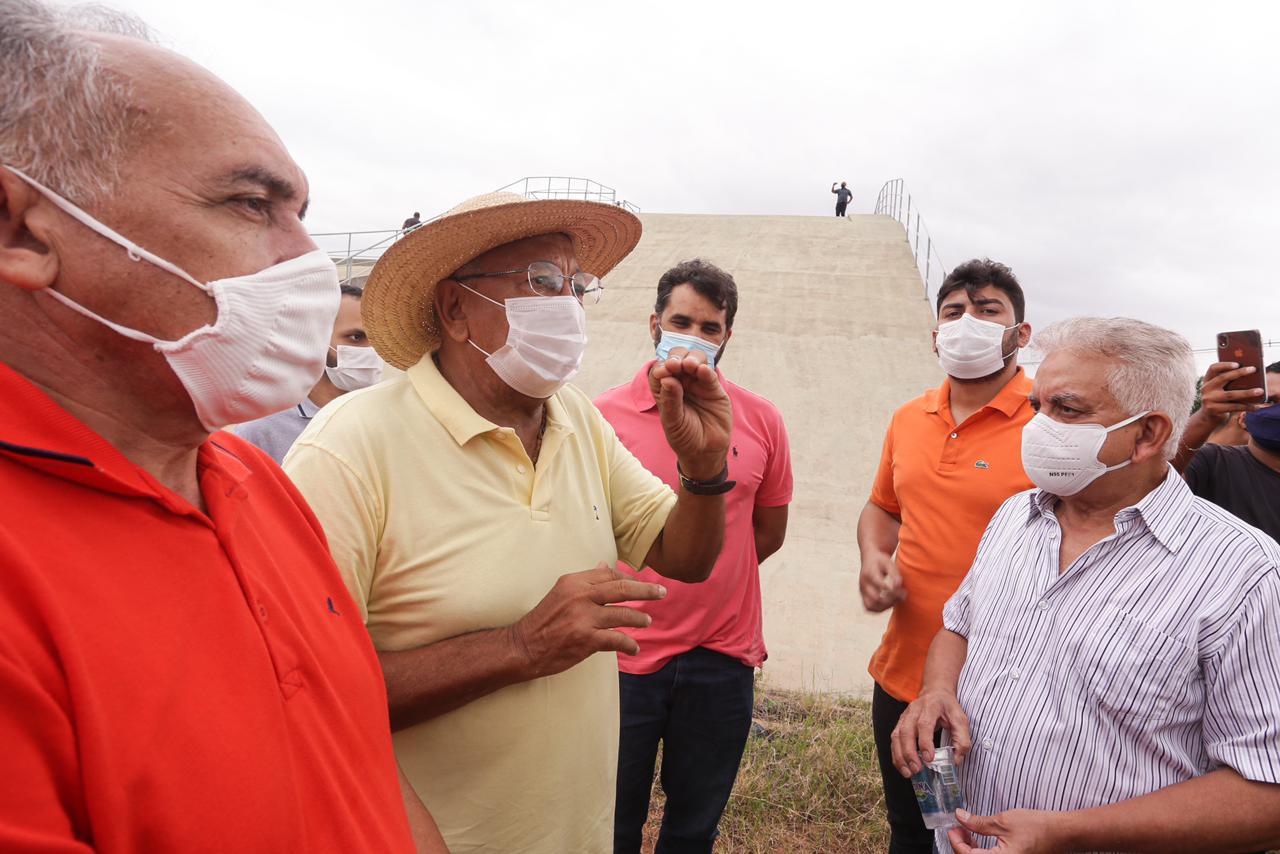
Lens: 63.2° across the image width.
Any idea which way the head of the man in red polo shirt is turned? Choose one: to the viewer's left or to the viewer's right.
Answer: to the viewer's right

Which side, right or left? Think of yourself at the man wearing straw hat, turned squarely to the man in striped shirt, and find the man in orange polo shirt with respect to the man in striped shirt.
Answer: left

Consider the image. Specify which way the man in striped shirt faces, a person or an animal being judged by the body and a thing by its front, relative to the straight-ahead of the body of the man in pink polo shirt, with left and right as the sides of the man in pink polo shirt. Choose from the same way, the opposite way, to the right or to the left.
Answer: to the right

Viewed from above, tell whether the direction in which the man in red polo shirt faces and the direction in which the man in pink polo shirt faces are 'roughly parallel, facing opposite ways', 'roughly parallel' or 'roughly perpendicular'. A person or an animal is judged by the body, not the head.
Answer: roughly perpendicular

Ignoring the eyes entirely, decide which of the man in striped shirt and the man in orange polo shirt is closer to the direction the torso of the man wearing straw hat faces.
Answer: the man in striped shirt

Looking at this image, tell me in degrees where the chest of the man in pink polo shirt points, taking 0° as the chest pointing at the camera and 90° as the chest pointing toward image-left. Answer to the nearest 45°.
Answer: approximately 0°

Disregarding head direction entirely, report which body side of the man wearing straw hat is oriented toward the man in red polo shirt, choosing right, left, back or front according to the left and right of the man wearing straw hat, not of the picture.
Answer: right

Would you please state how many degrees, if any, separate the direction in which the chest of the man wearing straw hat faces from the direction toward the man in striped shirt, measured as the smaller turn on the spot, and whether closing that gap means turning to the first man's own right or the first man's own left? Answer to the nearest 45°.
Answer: approximately 45° to the first man's own left

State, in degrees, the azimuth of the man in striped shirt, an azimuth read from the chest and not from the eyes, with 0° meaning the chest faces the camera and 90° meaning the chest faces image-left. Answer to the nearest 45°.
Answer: approximately 45°

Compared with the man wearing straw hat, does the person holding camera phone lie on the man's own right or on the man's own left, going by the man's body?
on the man's own left

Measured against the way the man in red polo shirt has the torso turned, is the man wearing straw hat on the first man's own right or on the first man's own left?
on the first man's own left

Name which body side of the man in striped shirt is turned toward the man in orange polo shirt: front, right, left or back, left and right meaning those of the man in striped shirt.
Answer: right
